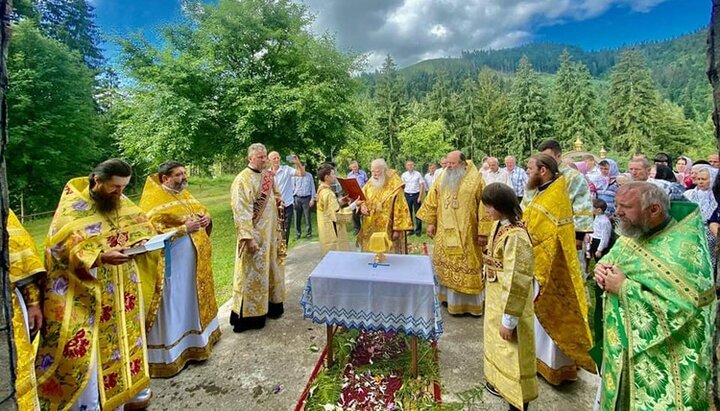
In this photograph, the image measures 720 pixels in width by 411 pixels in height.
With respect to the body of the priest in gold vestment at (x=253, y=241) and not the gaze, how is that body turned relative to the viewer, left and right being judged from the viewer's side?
facing the viewer and to the right of the viewer

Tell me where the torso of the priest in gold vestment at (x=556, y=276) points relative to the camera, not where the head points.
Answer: to the viewer's left

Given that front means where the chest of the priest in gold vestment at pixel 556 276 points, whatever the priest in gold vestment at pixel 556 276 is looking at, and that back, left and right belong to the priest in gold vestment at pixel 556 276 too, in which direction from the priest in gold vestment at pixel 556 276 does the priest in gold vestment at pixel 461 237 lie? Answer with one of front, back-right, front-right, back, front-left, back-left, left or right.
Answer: front-right

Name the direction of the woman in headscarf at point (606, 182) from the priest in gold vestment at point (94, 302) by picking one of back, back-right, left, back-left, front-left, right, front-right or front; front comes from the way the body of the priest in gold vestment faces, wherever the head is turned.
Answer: front-left

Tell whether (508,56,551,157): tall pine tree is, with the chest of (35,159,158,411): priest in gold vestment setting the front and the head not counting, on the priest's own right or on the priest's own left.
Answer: on the priest's own left

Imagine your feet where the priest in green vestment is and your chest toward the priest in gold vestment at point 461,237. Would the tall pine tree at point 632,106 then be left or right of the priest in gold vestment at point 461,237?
right

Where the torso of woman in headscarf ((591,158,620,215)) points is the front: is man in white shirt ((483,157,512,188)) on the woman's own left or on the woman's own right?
on the woman's own right

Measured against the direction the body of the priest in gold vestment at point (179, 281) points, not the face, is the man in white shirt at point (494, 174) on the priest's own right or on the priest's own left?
on the priest's own left

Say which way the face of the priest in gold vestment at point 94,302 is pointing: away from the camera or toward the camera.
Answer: toward the camera
